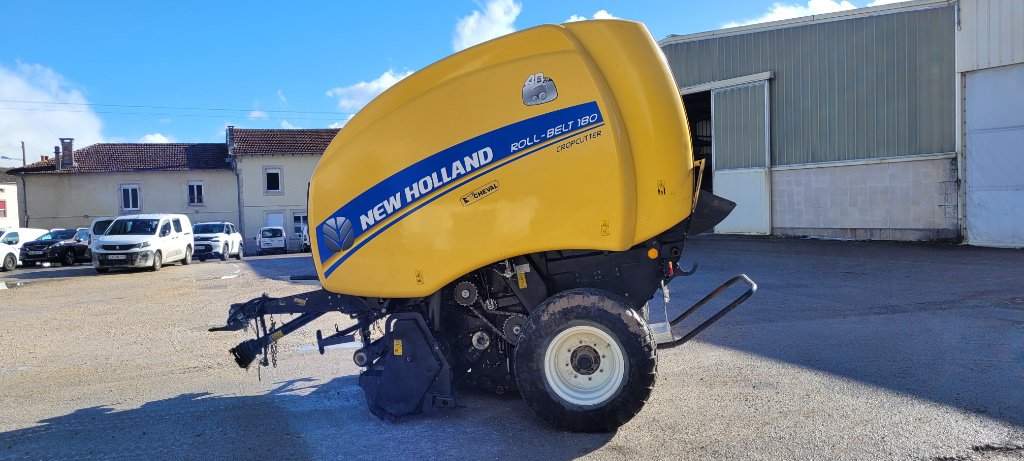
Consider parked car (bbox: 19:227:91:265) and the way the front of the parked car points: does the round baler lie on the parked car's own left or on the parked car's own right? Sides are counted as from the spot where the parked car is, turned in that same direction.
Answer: on the parked car's own left

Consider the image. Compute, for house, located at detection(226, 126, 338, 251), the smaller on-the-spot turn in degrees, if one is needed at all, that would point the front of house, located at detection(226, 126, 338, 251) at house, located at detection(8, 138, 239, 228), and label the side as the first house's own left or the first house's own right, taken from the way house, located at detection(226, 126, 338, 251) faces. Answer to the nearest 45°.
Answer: approximately 90° to the first house's own right

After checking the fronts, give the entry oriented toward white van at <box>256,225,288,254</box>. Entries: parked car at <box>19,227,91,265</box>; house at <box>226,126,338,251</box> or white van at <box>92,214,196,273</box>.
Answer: the house

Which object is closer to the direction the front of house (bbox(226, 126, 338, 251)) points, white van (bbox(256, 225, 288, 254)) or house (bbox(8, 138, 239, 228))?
the white van

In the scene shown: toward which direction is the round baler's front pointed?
to the viewer's left

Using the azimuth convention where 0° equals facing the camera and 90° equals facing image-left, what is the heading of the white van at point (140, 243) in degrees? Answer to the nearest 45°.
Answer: approximately 45°

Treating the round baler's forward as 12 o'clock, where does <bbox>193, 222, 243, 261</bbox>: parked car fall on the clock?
The parked car is roughly at 2 o'clock from the round baler.

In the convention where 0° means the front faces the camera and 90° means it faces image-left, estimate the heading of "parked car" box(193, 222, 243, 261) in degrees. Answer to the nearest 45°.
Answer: approximately 45°

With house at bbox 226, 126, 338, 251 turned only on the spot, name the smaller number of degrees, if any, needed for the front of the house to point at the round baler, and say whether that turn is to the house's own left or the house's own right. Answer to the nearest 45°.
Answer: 0° — it already faces it

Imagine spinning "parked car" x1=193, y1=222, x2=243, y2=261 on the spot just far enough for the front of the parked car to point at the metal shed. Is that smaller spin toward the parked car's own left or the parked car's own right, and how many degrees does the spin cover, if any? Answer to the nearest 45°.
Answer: approximately 90° to the parked car's own left
